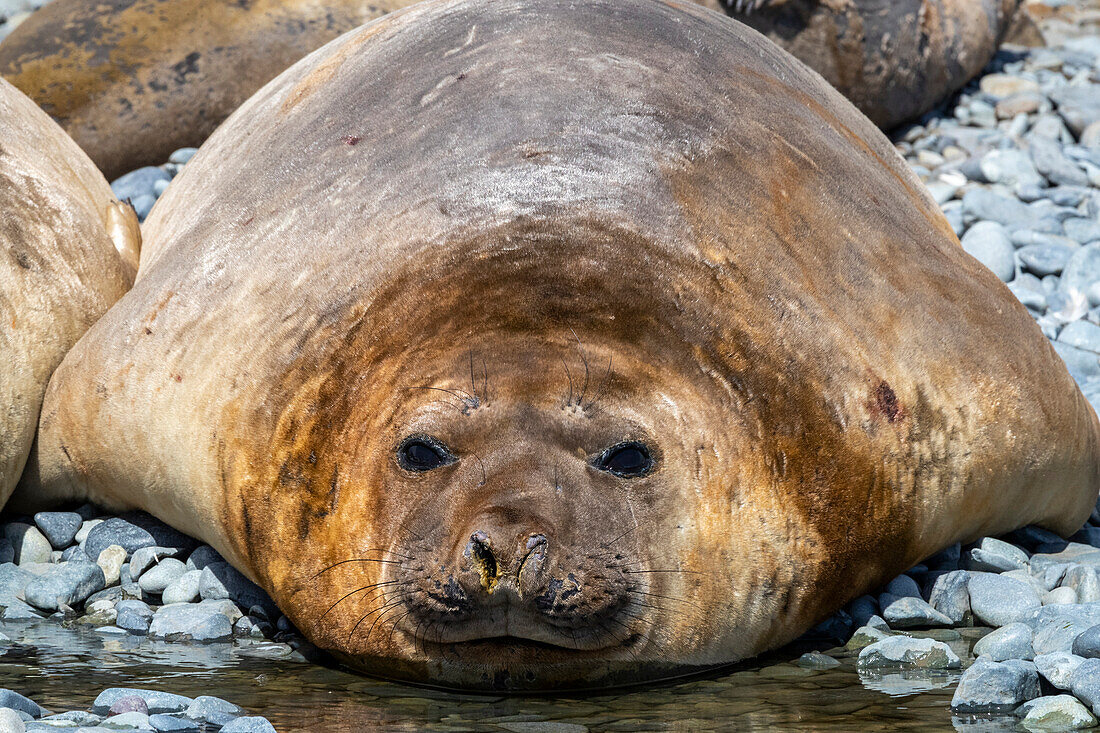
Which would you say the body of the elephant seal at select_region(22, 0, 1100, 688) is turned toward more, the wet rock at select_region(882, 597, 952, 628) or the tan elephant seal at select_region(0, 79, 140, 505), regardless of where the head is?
the wet rock

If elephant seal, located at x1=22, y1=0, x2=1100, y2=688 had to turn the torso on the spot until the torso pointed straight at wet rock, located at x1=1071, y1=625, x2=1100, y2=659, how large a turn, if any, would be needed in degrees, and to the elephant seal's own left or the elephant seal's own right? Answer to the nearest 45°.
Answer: approximately 45° to the elephant seal's own left

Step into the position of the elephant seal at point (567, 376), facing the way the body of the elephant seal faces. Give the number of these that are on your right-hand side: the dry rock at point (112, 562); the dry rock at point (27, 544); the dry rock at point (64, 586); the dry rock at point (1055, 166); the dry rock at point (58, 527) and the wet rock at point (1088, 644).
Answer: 4

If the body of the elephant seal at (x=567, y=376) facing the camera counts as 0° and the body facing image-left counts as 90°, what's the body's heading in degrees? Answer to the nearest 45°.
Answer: approximately 0°

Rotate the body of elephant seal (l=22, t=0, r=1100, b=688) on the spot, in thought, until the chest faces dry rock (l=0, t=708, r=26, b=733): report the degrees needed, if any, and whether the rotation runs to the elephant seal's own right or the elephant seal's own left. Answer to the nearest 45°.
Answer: approximately 45° to the elephant seal's own right

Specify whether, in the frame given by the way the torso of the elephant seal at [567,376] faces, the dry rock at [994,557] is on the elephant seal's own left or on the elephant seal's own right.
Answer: on the elephant seal's own left

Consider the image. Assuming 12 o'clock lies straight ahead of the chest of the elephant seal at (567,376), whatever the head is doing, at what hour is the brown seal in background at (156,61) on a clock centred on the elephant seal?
The brown seal in background is roughly at 5 o'clock from the elephant seal.

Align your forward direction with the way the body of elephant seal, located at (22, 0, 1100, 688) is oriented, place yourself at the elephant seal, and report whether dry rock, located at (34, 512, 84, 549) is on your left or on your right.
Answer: on your right

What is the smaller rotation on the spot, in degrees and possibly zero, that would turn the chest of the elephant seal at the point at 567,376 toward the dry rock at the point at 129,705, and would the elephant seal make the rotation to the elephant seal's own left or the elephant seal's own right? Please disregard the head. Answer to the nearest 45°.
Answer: approximately 45° to the elephant seal's own right

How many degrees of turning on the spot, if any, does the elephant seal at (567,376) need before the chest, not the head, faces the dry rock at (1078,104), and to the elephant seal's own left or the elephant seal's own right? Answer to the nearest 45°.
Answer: approximately 135° to the elephant seal's own left

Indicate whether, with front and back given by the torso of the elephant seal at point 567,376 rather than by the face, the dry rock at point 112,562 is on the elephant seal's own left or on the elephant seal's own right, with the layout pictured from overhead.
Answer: on the elephant seal's own right
